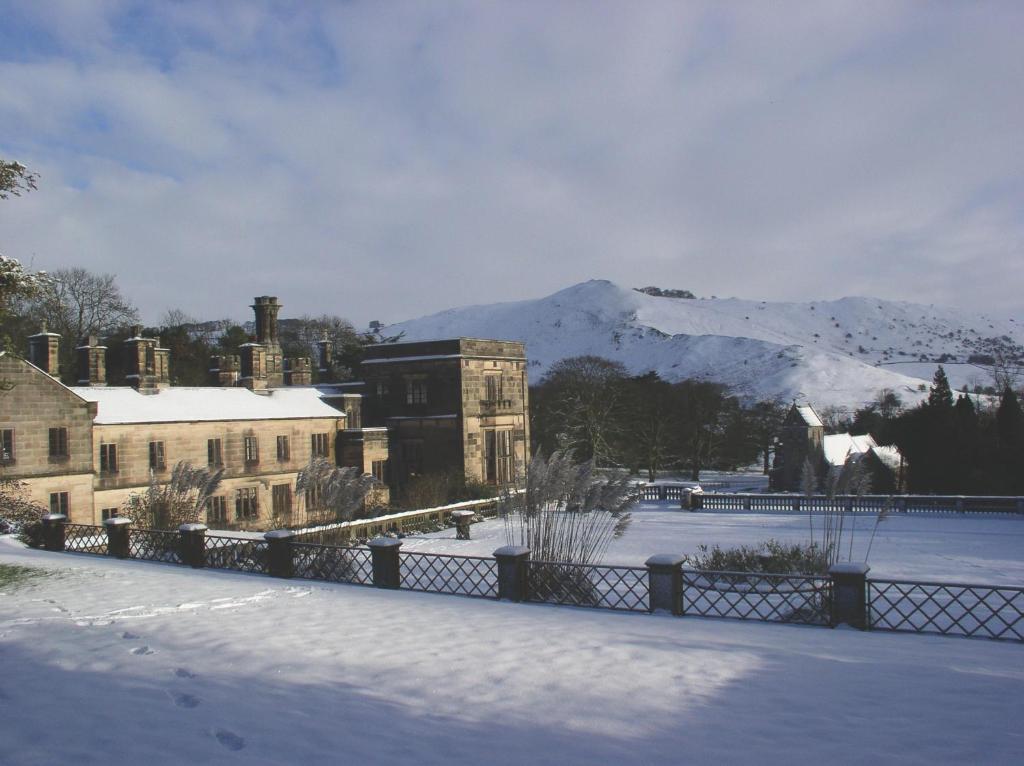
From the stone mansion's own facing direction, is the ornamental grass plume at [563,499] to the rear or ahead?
ahead

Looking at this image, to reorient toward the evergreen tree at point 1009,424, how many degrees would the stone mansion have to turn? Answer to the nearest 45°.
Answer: approximately 45° to its left

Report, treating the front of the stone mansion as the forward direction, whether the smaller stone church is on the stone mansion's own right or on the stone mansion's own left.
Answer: on the stone mansion's own left

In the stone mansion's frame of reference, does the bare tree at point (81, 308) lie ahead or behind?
behind

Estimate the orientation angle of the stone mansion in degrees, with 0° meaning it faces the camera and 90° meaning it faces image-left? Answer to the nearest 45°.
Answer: approximately 315°

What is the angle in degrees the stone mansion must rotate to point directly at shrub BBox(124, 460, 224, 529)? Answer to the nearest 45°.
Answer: approximately 45° to its right

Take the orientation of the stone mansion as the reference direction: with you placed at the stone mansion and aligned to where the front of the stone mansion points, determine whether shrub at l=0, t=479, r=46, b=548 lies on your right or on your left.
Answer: on your right

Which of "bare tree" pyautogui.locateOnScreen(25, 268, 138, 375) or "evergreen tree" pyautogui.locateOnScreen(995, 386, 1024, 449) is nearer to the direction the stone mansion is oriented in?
the evergreen tree
